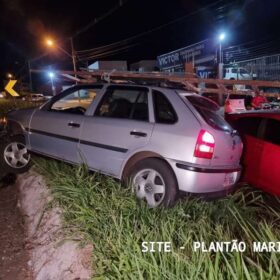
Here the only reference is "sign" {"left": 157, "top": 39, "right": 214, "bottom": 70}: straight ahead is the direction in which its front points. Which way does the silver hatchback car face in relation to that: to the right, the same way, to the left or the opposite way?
to the right

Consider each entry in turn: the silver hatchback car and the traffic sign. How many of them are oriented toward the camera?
1

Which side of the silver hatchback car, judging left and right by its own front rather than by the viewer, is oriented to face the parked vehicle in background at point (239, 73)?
right

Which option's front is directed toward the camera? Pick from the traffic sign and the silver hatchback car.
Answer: the traffic sign

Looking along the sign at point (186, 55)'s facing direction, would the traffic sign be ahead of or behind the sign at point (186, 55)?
ahead

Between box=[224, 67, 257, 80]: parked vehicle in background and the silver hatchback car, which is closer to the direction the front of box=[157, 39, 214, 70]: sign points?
the silver hatchback car

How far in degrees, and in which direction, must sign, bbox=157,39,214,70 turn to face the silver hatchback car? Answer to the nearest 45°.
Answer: approximately 45° to its left

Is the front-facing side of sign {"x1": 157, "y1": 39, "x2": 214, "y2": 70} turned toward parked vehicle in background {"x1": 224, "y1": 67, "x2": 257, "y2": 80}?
no

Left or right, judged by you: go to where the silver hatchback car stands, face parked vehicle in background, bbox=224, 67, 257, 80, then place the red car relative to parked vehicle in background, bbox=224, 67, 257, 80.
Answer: right

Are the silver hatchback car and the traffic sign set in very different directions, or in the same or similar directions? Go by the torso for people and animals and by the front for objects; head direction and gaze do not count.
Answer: very different directions

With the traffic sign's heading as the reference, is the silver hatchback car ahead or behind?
ahead

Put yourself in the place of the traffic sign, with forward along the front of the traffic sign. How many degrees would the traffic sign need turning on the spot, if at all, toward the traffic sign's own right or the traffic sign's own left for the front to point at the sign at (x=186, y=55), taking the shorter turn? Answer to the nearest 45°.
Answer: approximately 135° to the traffic sign's own left

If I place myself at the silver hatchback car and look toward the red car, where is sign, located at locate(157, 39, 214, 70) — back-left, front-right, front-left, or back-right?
front-left

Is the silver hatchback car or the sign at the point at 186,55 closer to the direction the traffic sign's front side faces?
the silver hatchback car

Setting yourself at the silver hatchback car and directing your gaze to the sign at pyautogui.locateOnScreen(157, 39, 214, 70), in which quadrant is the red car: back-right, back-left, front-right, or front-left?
front-right

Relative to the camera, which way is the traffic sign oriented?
toward the camera

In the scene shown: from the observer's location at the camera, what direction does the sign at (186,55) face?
facing the viewer and to the left of the viewer

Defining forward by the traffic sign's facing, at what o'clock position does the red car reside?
The red car is roughly at 11 o'clock from the traffic sign.
